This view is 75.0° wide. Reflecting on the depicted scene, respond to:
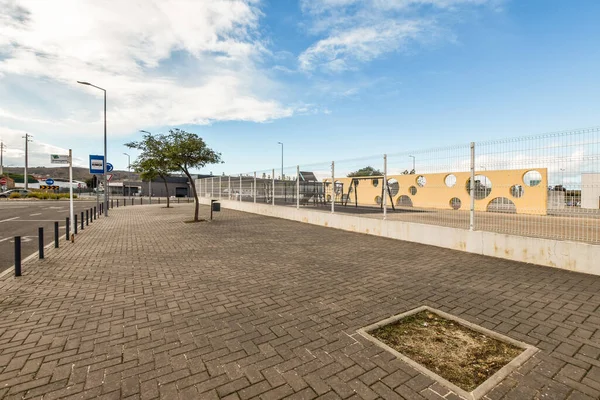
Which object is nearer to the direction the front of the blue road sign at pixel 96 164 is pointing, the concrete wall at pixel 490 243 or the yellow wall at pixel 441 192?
the concrete wall

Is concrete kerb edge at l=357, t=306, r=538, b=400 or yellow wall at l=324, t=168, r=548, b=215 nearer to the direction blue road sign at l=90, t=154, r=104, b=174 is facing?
the concrete kerb edge

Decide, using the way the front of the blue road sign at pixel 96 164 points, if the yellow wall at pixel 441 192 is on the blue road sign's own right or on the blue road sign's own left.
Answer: on the blue road sign's own left

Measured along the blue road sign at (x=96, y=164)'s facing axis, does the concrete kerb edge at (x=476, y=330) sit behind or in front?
in front

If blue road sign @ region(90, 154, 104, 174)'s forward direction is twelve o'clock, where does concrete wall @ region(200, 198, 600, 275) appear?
The concrete wall is roughly at 11 o'clock from the blue road sign.

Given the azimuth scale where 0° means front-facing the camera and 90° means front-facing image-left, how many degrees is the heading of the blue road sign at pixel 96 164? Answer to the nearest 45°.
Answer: approximately 0°

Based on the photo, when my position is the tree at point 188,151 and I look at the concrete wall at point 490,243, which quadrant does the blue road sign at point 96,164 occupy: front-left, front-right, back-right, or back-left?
back-right

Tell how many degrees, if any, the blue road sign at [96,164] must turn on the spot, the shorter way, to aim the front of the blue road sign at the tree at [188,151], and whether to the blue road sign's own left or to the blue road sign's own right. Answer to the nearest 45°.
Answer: approximately 45° to the blue road sign's own left
